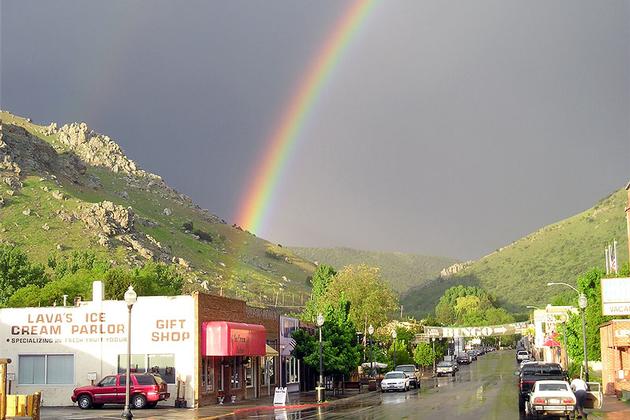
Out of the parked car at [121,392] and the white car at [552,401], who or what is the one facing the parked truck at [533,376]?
the white car

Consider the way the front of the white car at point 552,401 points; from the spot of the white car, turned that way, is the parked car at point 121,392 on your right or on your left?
on your left

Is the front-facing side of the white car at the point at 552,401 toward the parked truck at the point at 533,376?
yes

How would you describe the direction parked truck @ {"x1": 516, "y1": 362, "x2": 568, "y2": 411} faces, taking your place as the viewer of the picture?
facing away from the viewer

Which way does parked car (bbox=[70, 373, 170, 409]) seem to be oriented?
to the viewer's left

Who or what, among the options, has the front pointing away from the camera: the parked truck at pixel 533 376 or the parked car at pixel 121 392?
the parked truck at pixel 533 376

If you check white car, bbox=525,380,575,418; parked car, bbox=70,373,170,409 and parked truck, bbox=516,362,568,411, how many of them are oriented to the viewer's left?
1

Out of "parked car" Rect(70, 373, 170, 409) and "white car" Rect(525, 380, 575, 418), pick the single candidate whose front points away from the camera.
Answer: the white car

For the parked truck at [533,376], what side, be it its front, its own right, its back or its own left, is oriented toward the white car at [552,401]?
back
